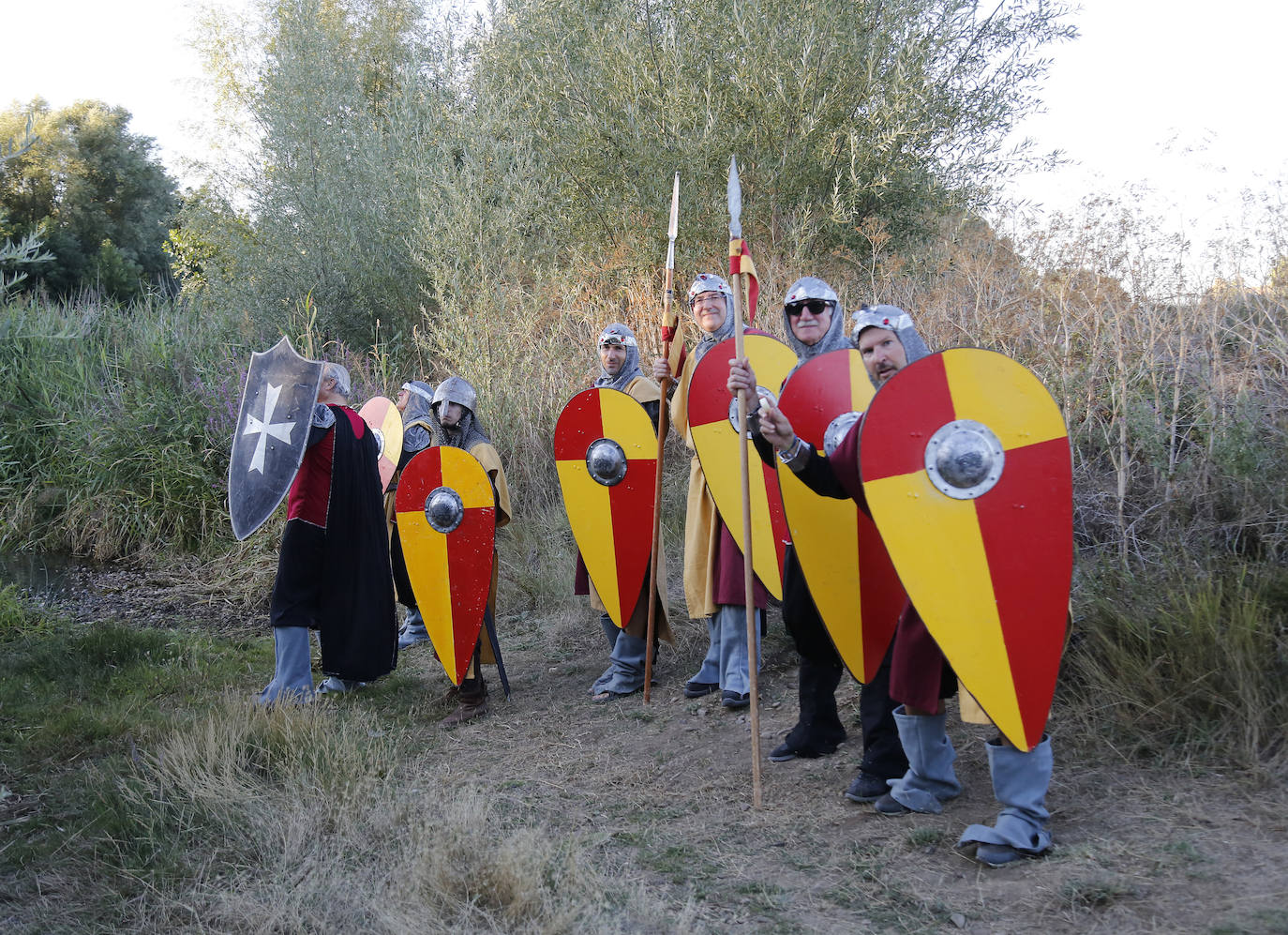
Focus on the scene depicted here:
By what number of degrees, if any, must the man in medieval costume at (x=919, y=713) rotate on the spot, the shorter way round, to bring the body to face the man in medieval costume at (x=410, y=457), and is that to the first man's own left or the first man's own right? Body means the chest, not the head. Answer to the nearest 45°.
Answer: approximately 90° to the first man's own right

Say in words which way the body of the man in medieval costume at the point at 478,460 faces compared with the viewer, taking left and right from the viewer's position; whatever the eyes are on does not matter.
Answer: facing the viewer and to the left of the viewer

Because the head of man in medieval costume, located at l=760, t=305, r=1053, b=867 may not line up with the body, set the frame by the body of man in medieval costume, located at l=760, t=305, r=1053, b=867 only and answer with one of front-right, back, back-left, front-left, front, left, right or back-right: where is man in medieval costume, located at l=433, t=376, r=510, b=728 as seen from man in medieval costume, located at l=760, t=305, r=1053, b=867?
right

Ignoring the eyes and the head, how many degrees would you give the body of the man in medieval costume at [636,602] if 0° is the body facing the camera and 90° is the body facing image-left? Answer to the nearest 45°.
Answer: approximately 45°

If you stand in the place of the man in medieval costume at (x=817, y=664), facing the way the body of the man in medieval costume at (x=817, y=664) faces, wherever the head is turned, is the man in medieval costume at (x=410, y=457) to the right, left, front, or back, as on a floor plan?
right

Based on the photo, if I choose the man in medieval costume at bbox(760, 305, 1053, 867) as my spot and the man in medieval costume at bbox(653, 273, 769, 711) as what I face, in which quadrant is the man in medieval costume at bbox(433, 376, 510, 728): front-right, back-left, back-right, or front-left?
front-left

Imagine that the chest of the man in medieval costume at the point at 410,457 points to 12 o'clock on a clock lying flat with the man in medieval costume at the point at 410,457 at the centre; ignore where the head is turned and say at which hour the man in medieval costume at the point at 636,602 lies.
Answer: the man in medieval costume at the point at 636,602 is roughly at 8 o'clock from the man in medieval costume at the point at 410,457.

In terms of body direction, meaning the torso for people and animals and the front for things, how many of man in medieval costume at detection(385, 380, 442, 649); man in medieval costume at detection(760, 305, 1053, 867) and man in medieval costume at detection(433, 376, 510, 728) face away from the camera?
0

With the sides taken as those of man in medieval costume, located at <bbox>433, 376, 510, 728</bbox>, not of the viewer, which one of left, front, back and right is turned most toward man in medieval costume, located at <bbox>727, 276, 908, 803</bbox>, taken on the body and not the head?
left

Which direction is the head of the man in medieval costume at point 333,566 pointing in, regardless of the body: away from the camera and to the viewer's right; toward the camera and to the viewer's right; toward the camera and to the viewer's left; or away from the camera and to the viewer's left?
away from the camera and to the viewer's left

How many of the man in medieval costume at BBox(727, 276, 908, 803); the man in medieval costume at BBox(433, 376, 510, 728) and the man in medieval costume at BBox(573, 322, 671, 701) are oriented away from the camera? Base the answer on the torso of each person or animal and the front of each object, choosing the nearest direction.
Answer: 0
